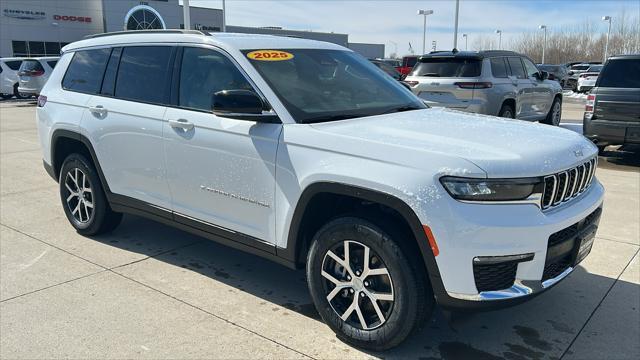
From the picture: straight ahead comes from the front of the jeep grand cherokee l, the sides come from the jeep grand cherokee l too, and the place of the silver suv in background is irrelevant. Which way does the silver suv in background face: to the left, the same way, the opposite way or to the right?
to the left

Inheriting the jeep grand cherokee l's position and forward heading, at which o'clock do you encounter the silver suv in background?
The silver suv in background is roughly at 8 o'clock from the jeep grand cherokee l.

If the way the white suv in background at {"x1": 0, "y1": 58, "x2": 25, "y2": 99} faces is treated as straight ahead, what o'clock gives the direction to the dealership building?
The dealership building is roughly at 11 o'clock from the white suv in background.

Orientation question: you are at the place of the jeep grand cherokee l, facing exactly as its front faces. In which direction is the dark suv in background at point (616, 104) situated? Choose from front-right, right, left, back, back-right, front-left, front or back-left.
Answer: left

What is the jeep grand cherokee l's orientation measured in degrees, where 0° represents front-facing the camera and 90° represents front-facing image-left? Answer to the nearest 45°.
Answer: approximately 315°

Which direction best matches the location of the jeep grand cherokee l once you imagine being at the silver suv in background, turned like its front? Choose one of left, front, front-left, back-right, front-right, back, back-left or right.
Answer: back-right

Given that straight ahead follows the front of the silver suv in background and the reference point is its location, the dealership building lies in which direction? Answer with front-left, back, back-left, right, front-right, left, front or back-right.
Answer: left

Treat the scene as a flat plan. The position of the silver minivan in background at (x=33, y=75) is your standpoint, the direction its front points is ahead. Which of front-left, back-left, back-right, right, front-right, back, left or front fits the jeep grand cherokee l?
back-right

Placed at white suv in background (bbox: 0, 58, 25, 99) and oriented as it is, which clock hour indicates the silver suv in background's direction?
The silver suv in background is roughly at 4 o'clock from the white suv in background.

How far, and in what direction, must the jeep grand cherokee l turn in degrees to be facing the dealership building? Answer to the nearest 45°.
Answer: approximately 180°
